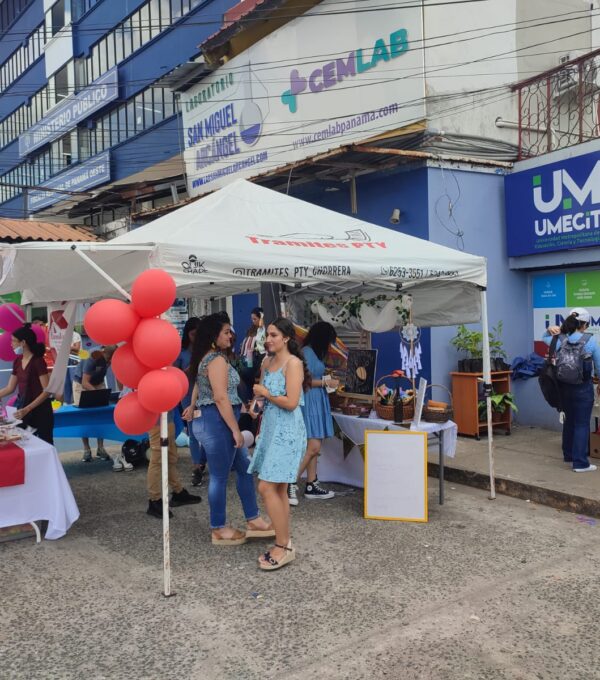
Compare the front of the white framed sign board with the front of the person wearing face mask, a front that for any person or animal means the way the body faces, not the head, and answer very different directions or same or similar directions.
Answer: same or similar directions

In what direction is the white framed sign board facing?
toward the camera

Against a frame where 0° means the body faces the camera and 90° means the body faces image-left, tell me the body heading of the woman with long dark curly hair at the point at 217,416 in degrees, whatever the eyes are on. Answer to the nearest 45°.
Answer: approximately 270°

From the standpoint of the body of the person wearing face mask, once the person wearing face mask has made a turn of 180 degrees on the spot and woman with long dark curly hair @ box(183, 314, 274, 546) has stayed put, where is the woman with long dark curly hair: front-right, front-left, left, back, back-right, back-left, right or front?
right

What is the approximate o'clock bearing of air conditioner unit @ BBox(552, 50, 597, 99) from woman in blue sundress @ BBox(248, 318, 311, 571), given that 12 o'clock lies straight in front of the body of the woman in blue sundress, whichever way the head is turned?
The air conditioner unit is roughly at 6 o'clock from the woman in blue sundress.

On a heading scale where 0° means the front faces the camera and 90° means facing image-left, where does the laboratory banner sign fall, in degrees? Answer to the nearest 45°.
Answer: approximately 45°

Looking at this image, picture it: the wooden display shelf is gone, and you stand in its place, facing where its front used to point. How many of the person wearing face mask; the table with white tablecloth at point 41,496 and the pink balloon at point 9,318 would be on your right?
3

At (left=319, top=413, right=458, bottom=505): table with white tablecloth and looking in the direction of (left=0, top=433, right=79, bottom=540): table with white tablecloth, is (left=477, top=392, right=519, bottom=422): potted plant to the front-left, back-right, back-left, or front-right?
back-right

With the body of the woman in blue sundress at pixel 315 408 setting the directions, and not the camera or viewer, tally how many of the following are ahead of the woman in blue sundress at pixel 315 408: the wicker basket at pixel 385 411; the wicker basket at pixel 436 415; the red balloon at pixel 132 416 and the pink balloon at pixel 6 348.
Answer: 2

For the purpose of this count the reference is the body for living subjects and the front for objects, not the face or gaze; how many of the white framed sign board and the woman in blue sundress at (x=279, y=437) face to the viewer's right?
0

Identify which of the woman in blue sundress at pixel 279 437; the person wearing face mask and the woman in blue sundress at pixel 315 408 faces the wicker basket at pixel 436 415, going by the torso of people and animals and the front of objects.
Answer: the woman in blue sundress at pixel 315 408

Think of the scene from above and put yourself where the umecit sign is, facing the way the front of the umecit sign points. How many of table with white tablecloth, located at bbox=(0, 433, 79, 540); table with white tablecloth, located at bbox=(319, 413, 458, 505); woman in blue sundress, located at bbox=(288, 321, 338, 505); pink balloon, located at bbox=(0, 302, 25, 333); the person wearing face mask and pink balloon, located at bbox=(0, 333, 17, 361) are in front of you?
6

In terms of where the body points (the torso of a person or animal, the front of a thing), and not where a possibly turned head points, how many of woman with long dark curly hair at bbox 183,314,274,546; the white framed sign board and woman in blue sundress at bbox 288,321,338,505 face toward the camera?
1

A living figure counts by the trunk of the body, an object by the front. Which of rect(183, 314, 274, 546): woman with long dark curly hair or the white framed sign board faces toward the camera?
the white framed sign board

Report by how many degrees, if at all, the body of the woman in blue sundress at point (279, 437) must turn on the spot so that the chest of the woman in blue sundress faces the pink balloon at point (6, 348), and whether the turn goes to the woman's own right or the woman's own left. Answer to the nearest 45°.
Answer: approximately 90° to the woman's own right

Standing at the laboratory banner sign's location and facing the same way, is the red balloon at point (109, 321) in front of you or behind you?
in front

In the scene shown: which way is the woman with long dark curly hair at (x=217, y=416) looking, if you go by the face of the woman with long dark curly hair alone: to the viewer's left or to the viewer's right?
to the viewer's right
